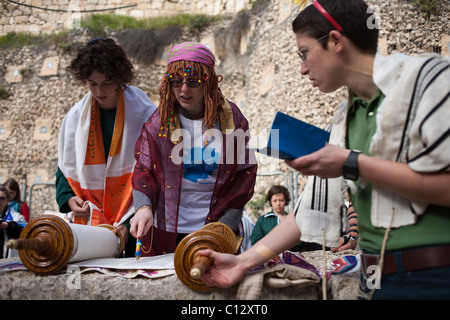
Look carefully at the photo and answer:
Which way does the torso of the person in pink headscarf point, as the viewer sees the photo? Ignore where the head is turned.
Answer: toward the camera

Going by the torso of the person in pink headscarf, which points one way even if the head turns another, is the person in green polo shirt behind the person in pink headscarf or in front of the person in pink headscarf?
in front

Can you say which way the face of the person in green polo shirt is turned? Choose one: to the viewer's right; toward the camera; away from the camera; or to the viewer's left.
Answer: to the viewer's left
